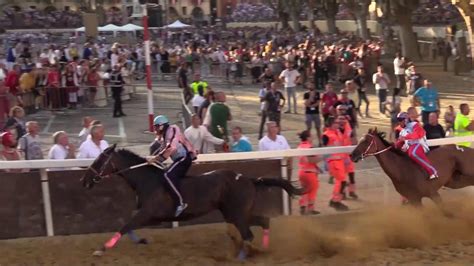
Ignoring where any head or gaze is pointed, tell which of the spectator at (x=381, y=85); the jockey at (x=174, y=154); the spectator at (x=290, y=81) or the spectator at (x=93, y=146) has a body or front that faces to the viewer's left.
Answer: the jockey

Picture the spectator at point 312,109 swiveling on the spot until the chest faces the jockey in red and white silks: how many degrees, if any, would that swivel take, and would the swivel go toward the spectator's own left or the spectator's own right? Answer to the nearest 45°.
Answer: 0° — they already face them

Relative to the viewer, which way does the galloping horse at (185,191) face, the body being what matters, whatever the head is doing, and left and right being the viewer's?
facing to the left of the viewer

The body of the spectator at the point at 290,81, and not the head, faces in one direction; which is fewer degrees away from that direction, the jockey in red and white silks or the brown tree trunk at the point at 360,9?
the jockey in red and white silks

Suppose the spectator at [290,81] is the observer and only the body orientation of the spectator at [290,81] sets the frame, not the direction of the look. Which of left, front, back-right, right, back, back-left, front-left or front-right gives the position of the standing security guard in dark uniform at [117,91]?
right

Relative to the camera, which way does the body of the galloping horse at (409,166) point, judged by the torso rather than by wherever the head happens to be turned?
to the viewer's left

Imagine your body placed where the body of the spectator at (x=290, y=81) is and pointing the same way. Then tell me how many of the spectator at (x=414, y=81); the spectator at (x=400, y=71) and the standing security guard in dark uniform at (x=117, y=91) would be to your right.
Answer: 1

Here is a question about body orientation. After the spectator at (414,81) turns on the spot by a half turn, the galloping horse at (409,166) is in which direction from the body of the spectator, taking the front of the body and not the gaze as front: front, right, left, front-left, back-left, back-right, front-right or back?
back-right

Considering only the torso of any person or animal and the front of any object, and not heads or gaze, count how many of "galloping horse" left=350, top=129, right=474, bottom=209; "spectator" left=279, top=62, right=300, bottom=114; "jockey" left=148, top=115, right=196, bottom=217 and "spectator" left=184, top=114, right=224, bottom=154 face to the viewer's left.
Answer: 2

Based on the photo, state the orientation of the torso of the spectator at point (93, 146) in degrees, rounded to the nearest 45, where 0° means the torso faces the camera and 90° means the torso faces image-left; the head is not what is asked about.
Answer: approximately 315°

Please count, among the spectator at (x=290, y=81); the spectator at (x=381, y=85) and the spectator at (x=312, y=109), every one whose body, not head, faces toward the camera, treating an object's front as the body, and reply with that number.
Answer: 3

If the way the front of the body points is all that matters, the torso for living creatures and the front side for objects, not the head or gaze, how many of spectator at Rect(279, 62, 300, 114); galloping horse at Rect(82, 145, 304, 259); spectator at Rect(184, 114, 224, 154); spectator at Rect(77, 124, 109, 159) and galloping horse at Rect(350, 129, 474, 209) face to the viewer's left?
2

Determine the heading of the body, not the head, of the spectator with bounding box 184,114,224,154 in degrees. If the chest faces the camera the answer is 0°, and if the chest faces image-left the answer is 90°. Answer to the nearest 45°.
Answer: approximately 0°

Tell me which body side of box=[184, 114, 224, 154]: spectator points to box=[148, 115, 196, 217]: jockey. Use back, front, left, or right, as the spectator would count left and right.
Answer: front

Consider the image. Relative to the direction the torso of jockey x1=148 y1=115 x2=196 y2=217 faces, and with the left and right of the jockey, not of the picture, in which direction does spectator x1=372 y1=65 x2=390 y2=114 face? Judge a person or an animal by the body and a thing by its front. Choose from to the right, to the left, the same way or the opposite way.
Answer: to the left
